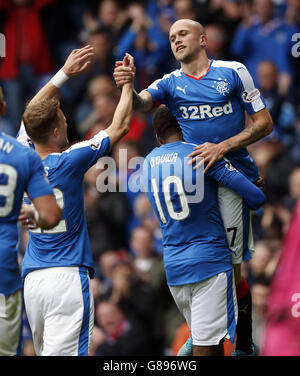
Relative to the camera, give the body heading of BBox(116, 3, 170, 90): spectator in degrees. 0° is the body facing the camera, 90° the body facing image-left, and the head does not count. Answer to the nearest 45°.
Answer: approximately 0°

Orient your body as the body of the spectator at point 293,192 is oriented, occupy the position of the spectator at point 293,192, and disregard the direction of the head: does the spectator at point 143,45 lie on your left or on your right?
on your right

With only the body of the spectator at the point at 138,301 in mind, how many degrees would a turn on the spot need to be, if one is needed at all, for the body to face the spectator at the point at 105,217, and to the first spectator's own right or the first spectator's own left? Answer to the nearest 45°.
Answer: approximately 135° to the first spectator's own right

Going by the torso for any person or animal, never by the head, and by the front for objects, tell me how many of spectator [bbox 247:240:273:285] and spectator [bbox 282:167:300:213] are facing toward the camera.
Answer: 2

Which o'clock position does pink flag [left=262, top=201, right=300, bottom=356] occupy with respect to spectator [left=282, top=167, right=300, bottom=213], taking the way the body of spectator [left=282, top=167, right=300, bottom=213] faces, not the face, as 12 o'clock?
pink flag [left=262, top=201, right=300, bottom=356] is roughly at 12 o'clock from spectator [left=282, top=167, right=300, bottom=213].

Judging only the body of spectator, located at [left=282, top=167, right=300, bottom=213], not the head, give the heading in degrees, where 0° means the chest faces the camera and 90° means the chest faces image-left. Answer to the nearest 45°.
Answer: approximately 0°
